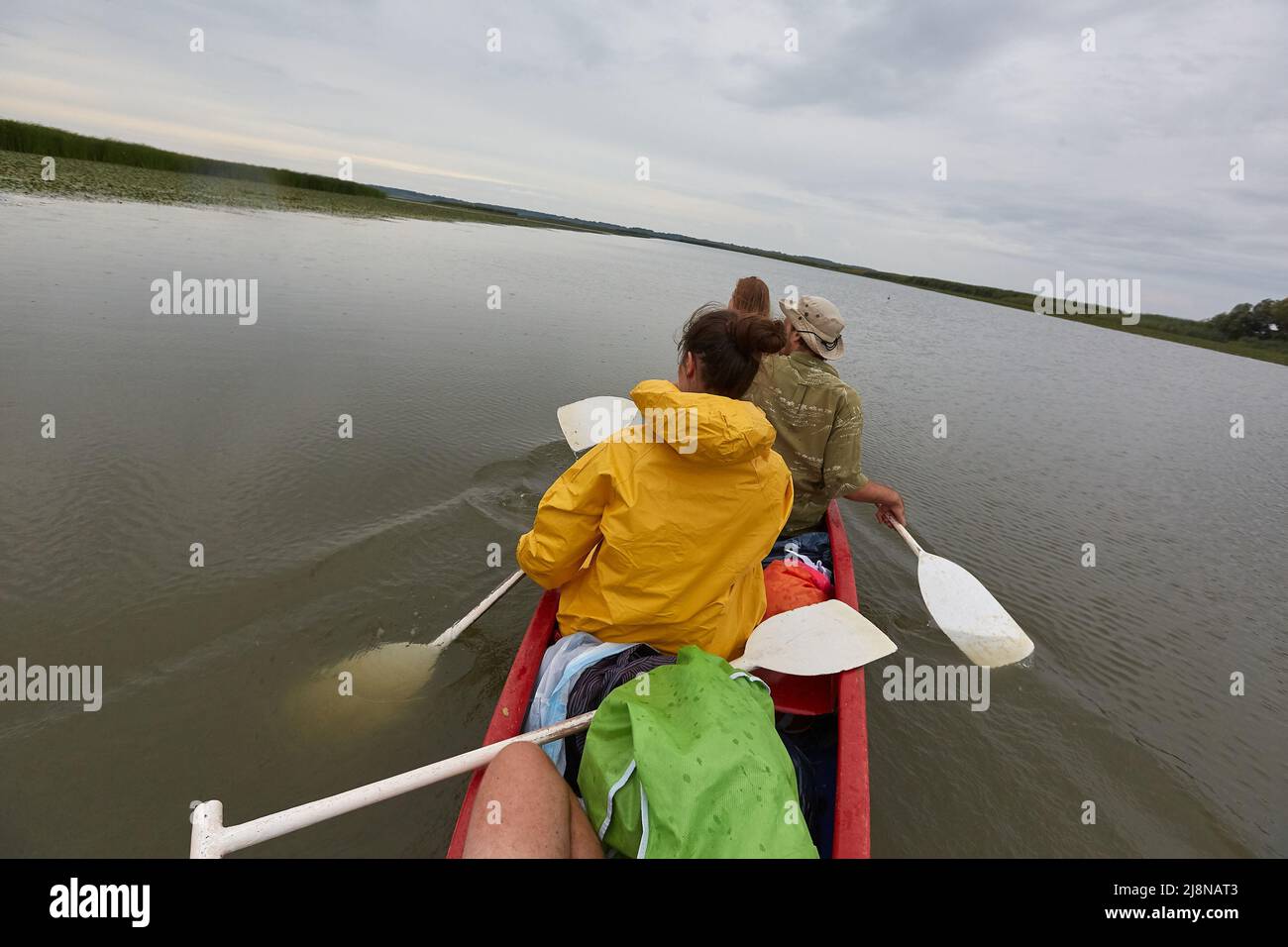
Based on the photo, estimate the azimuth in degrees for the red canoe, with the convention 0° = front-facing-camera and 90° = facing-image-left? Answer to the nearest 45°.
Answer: approximately 180°
